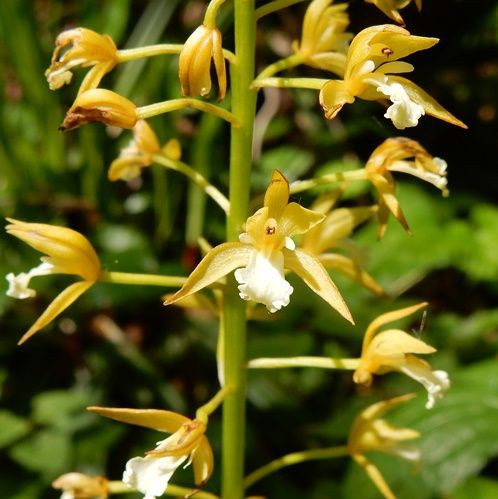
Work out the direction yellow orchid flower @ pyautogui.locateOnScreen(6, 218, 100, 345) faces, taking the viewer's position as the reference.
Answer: facing to the left of the viewer

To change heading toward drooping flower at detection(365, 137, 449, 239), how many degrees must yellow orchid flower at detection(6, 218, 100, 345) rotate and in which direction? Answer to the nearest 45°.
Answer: approximately 180°

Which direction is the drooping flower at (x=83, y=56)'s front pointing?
to the viewer's left

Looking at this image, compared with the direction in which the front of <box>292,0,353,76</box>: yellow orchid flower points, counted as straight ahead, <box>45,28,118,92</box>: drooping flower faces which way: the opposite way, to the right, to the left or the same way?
the opposite way

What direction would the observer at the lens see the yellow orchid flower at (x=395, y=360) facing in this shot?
facing to the right of the viewer

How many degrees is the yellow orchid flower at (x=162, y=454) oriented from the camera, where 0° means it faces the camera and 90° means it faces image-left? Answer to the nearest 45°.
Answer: approximately 45°
